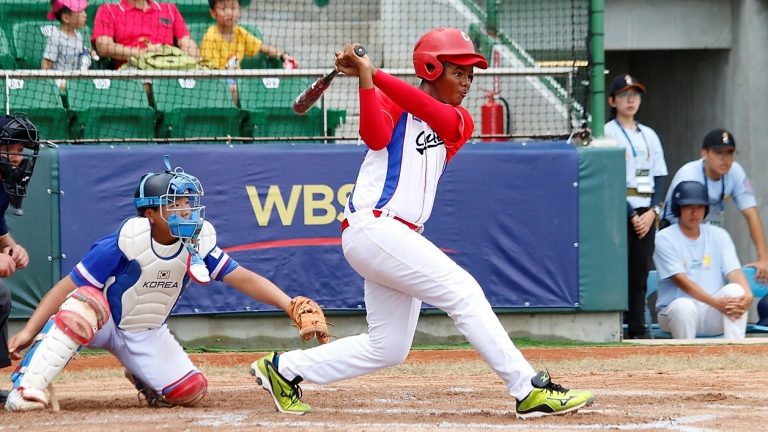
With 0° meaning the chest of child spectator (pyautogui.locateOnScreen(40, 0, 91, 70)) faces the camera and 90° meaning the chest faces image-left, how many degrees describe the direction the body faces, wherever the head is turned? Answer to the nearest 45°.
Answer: approximately 315°

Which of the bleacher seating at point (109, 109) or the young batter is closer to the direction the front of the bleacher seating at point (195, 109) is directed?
the young batter

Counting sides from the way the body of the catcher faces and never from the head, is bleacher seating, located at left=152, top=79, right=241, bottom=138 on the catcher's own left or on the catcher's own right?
on the catcher's own left

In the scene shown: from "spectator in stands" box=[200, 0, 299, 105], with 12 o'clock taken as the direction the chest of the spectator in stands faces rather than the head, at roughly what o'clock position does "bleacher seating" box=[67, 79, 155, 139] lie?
The bleacher seating is roughly at 2 o'clock from the spectator in stands.

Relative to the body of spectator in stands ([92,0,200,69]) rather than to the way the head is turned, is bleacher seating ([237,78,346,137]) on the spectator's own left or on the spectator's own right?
on the spectator's own left

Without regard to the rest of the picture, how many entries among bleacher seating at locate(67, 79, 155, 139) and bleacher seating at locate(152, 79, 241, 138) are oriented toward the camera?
2
